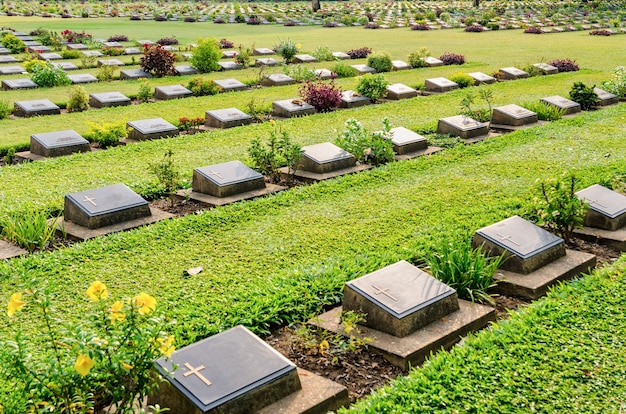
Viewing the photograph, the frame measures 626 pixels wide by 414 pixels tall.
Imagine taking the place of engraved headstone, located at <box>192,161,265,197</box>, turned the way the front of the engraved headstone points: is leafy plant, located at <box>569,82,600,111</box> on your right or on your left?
on your left

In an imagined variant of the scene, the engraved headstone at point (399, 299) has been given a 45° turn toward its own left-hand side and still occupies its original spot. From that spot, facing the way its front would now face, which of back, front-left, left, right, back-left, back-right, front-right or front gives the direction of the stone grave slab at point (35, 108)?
back-left

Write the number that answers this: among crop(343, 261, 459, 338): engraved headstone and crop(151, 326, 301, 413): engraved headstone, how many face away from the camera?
0

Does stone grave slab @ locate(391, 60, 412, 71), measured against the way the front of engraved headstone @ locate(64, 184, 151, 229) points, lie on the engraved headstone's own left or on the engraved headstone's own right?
on the engraved headstone's own left

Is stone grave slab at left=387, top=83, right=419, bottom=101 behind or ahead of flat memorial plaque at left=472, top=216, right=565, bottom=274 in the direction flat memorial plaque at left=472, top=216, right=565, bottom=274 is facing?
behind

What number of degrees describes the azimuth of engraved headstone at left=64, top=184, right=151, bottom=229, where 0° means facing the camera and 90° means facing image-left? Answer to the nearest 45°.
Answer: approximately 315°

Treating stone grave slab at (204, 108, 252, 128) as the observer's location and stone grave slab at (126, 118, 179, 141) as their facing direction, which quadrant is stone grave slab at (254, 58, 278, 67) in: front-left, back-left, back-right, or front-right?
back-right

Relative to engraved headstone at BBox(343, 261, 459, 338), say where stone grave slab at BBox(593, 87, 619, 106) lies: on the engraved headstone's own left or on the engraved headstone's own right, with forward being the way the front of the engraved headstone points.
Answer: on the engraved headstone's own left

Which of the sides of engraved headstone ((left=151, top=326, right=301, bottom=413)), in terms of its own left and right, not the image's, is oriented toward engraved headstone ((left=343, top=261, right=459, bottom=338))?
left
